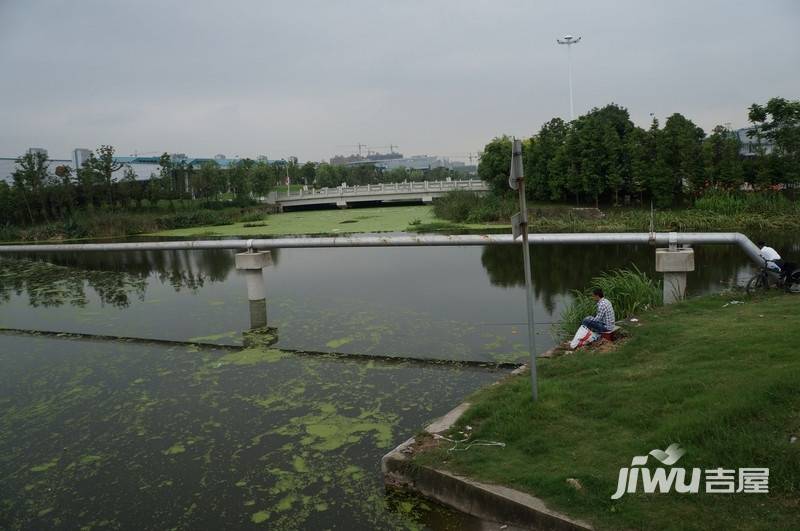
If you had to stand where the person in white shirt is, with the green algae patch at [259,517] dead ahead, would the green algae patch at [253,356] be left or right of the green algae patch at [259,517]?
right

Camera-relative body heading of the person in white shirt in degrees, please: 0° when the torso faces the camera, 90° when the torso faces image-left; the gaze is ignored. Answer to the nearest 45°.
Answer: approximately 90°

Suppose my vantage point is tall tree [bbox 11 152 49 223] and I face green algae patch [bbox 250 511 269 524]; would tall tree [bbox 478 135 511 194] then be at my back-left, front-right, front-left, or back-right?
front-left

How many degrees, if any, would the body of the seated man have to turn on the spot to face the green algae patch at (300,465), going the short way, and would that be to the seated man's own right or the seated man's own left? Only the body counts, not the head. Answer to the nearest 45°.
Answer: approximately 45° to the seated man's own left

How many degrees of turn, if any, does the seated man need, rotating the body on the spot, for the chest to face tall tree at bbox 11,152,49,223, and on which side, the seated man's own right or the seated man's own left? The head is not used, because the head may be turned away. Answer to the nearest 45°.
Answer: approximately 45° to the seated man's own right

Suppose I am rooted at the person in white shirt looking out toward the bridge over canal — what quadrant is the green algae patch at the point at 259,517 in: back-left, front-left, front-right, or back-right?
back-left

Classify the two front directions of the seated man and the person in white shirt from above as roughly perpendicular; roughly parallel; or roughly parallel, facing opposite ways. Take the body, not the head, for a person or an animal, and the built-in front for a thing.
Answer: roughly parallel

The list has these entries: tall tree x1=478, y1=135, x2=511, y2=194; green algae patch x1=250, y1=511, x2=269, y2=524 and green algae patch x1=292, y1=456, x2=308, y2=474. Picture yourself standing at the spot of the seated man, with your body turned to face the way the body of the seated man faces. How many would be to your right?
1

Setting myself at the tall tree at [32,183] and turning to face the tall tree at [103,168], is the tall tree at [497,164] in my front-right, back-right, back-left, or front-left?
front-right

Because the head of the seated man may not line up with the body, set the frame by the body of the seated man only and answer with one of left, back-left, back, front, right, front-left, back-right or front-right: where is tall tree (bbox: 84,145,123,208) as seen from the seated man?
front-right

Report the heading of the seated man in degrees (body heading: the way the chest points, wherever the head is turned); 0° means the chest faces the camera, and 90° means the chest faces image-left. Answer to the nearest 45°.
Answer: approximately 90°
